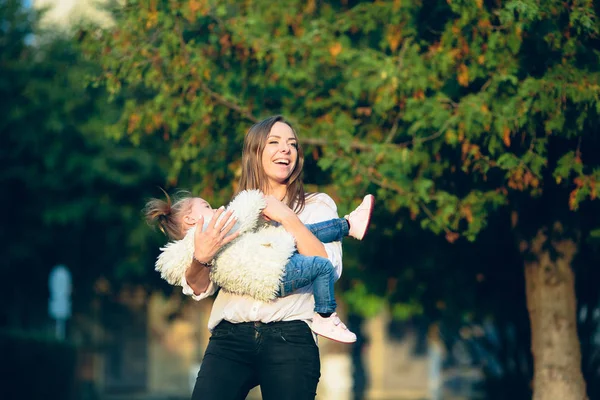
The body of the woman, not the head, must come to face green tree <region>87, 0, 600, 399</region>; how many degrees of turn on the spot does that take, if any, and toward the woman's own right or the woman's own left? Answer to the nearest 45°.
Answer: approximately 180°

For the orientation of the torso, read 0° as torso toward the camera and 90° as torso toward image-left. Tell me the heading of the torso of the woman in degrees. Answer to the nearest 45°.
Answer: approximately 0°
